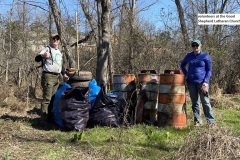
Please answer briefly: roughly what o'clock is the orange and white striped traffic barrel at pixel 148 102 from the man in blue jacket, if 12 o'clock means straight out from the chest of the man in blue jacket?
The orange and white striped traffic barrel is roughly at 3 o'clock from the man in blue jacket.

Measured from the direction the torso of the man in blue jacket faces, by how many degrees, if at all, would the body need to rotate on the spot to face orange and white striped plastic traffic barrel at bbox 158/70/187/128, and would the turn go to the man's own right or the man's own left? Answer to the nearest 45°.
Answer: approximately 45° to the man's own right

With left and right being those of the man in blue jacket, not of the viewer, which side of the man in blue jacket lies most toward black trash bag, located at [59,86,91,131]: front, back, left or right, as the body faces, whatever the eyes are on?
right

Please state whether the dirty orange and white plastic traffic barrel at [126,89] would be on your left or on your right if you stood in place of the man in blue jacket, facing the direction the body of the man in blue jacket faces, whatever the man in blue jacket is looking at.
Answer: on your right

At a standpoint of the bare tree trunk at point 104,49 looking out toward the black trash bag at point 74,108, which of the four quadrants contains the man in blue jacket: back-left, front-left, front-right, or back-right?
front-left

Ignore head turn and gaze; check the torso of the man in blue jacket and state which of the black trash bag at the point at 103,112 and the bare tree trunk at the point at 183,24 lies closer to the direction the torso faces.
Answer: the black trash bag

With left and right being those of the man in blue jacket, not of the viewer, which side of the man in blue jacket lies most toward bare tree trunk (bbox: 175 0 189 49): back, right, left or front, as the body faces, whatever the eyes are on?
back

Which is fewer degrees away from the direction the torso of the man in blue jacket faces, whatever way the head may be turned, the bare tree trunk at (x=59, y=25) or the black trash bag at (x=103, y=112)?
the black trash bag

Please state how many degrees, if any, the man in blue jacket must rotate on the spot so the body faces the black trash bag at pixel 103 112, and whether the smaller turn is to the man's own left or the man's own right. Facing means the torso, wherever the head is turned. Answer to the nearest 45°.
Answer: approximately 90° to the man's own right

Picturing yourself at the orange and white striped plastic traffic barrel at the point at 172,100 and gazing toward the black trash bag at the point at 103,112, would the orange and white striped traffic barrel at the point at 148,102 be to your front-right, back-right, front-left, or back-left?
front-right

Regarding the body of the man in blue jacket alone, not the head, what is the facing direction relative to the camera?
toward the camera

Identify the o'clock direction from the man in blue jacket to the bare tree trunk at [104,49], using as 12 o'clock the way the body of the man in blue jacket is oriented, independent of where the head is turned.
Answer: The bare tree trunk is roughly at 4 o'clock from the man in blue jacket.

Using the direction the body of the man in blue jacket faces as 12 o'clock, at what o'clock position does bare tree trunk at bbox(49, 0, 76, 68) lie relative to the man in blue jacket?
The bare tree trunk is roughly at 4 o'clock from the man in blue jacket.
